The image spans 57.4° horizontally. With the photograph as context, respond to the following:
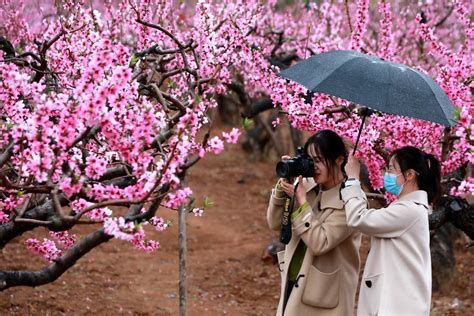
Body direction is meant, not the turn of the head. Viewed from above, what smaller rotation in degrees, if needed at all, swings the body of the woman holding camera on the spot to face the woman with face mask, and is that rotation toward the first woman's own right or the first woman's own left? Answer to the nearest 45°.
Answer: approximately 135° to the first woman's own left

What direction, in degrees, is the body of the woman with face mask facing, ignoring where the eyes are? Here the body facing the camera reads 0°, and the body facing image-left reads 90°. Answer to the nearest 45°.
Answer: approximately 90°

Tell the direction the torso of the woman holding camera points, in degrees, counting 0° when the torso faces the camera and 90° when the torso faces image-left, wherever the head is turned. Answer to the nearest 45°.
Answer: approximately 45°

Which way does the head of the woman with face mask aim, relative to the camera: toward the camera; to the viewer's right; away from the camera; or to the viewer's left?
to the viewer's left

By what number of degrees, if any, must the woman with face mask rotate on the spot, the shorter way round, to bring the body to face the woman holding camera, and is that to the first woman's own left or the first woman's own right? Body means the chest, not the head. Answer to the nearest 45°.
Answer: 0° — they already face them
